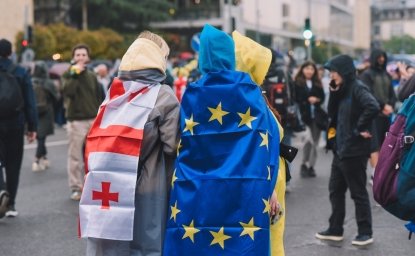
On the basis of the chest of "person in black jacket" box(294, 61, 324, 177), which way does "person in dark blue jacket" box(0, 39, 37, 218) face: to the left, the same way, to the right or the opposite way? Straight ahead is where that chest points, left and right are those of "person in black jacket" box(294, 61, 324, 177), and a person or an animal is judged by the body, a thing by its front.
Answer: the opposite way

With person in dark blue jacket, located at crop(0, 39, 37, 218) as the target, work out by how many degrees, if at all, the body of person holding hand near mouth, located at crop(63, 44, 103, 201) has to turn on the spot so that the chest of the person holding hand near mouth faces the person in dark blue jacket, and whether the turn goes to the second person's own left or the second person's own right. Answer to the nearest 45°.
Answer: approximately 45° to the second person's own right

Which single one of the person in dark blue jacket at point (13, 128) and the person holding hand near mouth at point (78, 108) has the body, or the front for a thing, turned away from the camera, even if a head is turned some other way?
the person in dark blue jacket

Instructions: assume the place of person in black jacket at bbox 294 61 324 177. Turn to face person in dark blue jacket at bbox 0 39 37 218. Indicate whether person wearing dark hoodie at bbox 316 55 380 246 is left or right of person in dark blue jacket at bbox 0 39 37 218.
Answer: left

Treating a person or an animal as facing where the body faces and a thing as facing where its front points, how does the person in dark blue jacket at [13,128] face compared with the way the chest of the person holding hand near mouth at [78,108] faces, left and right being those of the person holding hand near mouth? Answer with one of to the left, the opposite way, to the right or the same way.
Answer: the opposite way

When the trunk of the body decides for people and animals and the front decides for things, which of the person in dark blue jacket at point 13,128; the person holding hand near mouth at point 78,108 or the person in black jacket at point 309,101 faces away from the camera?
the person in dark blue jacket at point 13,128

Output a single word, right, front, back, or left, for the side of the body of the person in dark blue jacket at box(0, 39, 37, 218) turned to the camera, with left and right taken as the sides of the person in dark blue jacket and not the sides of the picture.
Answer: back

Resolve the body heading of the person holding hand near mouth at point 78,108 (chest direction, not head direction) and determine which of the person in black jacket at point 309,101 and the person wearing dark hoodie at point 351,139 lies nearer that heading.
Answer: the person wearing dark hoodie

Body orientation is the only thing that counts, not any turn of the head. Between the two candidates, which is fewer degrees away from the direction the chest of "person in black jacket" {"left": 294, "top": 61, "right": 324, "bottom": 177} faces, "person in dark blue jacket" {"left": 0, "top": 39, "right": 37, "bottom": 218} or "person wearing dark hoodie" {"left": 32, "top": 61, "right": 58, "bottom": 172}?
the person in dark blue jacket

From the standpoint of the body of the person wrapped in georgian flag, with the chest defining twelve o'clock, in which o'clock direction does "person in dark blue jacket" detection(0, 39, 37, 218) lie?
The person in dark blue jacket is roughly at 10 o'clock from the person wrapped in georgian flag.

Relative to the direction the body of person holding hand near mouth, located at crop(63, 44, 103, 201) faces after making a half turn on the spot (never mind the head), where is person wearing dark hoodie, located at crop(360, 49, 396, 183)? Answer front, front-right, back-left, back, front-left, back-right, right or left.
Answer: right
